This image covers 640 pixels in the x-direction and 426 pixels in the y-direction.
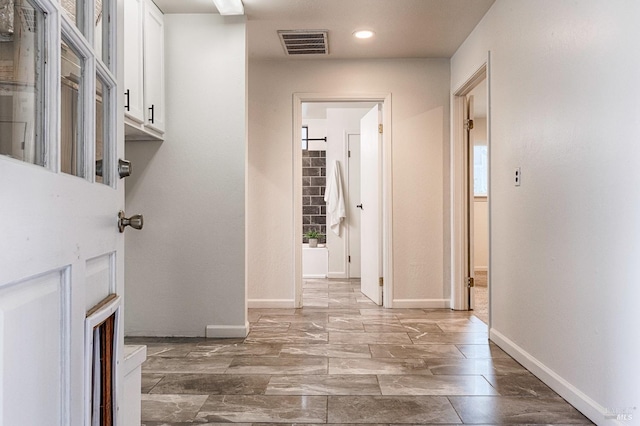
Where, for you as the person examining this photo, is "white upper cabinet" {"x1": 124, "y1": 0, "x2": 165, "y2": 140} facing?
facing the viewer and to the right of the viewer

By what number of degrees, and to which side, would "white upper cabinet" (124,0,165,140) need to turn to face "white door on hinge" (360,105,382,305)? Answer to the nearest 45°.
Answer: approximately 90° to its left

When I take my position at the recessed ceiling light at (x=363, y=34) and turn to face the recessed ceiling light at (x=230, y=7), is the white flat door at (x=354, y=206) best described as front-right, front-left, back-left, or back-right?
back-right

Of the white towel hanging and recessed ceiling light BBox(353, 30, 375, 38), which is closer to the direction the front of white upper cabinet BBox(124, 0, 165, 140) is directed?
the recessed ceiling light

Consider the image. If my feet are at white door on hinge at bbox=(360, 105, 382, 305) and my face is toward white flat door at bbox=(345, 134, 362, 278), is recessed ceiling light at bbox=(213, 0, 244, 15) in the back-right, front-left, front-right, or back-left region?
back-left

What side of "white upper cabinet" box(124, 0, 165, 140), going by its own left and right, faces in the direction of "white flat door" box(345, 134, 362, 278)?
left
